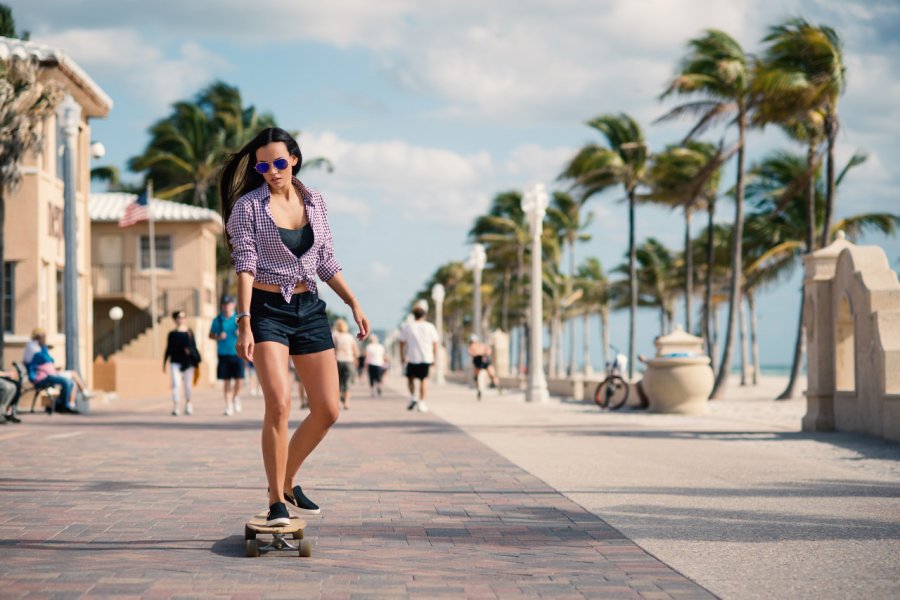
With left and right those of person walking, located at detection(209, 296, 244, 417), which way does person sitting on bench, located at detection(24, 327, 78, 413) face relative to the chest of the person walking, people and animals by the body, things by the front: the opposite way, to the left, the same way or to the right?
to the left

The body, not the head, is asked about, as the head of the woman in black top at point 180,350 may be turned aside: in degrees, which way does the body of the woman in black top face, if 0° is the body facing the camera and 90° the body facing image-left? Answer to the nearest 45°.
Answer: approximately 0°

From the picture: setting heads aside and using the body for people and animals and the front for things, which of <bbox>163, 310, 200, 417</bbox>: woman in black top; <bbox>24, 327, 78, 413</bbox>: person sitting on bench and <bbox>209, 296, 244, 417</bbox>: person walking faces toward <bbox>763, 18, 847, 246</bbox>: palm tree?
the person sitting on bench

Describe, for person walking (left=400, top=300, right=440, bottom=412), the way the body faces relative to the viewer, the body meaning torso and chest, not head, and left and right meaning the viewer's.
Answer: facing away from the viewer

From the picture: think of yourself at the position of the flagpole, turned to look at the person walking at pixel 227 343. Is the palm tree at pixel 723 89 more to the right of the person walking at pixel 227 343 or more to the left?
left

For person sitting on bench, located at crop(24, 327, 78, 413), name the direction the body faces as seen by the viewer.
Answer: to the viewer's right

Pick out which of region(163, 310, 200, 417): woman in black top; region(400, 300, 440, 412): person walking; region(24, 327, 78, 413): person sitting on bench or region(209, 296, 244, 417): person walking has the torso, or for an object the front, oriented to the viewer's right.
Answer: the person sitting on bench

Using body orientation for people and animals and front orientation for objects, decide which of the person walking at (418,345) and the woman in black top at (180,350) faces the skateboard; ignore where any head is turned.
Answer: the woman in black top

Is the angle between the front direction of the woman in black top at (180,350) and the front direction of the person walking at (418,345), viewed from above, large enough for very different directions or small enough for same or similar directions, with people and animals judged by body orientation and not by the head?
very different directions

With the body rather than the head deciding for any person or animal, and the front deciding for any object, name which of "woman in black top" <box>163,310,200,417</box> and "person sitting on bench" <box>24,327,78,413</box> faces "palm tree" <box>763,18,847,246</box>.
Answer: the person sitting on bench

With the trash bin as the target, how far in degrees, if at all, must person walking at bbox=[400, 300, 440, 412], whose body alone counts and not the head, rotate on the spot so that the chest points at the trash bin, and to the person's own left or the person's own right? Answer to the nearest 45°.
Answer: approximately 90° to the person's own right

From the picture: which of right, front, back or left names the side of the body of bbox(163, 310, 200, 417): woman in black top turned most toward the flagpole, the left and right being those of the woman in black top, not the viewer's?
back

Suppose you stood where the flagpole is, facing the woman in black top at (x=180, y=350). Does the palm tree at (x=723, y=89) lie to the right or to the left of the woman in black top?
left
